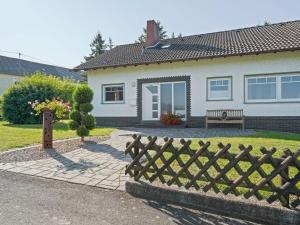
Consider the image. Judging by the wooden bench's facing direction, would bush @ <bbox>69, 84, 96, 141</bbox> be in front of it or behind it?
in front

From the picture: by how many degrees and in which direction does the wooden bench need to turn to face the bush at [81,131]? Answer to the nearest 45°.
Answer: approximately 45° to its right

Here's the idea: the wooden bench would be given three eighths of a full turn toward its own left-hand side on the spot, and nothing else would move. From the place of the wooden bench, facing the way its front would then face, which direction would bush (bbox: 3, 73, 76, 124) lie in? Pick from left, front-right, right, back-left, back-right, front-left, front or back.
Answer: back-left

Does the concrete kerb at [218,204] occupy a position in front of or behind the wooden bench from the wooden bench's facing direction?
in front

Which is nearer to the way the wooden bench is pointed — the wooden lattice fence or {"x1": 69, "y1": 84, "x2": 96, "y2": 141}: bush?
the wooden lattice fence

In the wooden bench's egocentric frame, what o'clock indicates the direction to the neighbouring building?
The neighbouring building is roughly at 4 o'clock from the wooden bench.

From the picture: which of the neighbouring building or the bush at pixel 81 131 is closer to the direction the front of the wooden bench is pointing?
the bush

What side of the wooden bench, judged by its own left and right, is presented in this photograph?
front

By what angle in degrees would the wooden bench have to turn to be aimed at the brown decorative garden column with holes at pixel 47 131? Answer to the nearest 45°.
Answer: approximately 45° to its right

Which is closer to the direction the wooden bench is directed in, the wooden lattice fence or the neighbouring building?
the wooden lattice fence

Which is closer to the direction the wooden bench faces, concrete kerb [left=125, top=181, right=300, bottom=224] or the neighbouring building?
the concrete kerb

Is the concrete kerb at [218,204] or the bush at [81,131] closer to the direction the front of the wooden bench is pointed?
the concrete kerb
